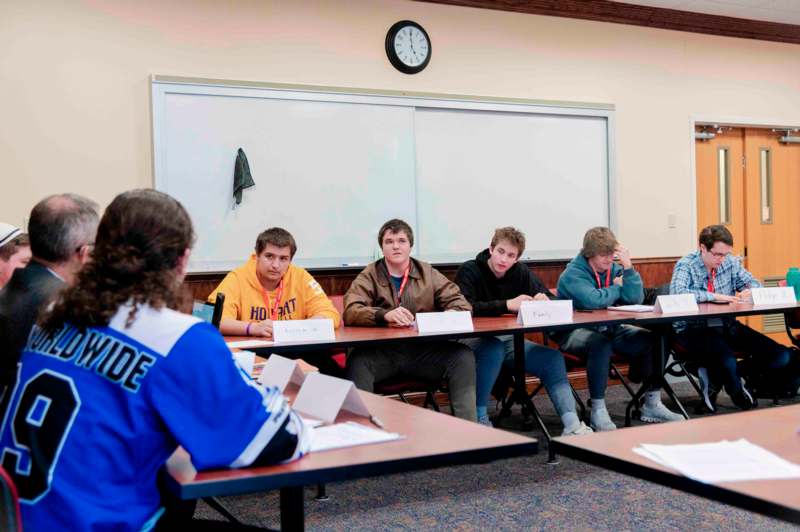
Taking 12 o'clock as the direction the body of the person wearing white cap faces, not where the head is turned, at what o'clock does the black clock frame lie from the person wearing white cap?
The black clock frame is roughly at 11 o'clock from the person wearing white cap.

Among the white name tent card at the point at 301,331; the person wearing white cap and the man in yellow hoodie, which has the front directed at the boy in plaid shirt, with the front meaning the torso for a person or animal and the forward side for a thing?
the person wearing white cap

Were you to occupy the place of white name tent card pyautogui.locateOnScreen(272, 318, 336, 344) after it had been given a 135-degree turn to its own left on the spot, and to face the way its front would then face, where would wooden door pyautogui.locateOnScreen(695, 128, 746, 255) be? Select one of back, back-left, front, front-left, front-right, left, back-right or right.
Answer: front

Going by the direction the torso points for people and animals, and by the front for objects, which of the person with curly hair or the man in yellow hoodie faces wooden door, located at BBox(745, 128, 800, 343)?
the person with curly hair

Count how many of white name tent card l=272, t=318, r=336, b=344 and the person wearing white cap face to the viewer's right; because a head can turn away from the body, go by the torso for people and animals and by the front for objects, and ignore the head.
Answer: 1

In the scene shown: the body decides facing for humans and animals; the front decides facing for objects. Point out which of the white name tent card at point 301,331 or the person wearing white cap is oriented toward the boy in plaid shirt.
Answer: the person wearing white cap

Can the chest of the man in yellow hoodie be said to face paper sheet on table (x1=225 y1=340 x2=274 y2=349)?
yes

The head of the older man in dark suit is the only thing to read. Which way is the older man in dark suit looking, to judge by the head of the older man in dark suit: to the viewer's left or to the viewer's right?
to the viewer's right

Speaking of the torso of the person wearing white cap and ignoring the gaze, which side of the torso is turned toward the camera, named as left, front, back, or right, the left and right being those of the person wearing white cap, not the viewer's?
right

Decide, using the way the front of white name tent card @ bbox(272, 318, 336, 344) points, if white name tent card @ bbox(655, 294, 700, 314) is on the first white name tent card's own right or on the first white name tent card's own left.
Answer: on the first white name tent card's own left

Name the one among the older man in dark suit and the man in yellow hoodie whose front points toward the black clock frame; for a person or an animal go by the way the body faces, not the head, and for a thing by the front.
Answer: the older man in dark suit

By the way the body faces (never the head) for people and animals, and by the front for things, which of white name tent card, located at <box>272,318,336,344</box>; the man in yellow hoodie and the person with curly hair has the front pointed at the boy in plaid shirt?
the person with curly hair
